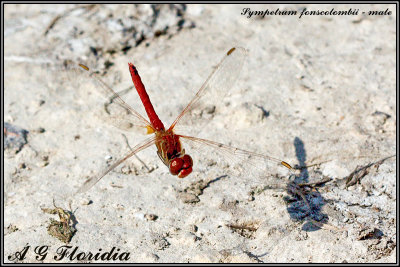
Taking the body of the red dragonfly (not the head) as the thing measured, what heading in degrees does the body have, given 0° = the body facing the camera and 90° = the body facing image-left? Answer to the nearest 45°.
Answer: approximately 315°
